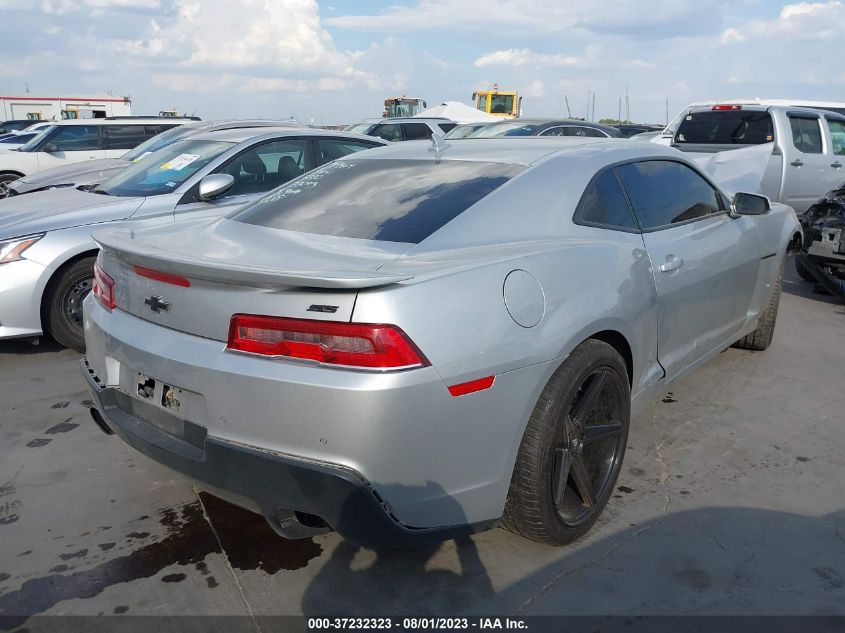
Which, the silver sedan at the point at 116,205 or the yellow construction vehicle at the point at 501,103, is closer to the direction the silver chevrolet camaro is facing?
the yellow construction vehicle

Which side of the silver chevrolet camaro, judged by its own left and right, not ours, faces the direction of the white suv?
left

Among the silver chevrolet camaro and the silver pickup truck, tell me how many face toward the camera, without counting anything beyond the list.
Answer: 0

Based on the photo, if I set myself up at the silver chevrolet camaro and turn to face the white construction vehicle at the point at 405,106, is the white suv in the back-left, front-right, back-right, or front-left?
front-left

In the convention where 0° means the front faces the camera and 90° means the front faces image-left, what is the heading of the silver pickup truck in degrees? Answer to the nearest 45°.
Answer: approximately 225°

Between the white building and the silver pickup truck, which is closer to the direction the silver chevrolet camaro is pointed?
the silver pickup truck

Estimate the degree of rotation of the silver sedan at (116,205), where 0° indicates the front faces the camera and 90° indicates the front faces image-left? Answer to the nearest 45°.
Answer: approximately 45°

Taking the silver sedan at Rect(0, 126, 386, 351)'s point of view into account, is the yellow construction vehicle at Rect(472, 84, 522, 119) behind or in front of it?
behind

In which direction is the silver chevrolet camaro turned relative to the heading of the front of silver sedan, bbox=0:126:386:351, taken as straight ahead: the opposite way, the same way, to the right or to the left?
the opposite way

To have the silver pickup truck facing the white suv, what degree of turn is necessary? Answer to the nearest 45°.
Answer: approximately 135° to its left

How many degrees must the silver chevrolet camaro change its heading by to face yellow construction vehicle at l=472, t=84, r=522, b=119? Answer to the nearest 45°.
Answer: approximately 45° to its left

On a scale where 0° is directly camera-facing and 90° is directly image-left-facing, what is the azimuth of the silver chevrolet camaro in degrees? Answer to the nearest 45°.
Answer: approximately 225°

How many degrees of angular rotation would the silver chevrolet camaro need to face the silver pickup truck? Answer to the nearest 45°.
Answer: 0° — it already faces it

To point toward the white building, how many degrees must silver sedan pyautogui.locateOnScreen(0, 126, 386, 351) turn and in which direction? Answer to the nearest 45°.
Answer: approximately 135° to its right

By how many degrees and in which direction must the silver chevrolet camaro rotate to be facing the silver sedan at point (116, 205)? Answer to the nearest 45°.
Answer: approximately 90° to its left

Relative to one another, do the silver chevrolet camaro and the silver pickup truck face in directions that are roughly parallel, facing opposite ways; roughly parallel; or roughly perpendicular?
roughly parallel
